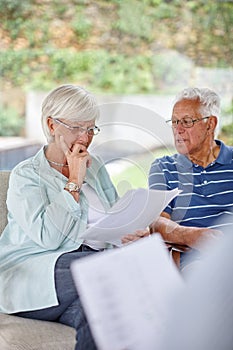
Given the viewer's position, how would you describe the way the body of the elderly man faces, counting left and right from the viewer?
facing the viewer and to the left of the viewer

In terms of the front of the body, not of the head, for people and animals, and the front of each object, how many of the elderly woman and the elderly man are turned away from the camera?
0

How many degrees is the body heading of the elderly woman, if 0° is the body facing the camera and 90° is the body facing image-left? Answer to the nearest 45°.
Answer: approximately 315°

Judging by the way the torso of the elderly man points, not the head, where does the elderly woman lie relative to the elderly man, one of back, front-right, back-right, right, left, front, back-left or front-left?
front

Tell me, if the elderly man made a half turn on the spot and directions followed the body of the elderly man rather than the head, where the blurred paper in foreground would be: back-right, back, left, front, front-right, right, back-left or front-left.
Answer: back-right

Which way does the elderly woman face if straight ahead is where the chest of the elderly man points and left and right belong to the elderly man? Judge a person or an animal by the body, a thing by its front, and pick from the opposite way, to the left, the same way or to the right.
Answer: to the left

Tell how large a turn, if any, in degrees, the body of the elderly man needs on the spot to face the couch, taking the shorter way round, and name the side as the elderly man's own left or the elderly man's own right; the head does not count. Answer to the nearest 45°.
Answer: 0° — they already face it

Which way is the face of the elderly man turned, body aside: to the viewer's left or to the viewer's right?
to the viewer's left

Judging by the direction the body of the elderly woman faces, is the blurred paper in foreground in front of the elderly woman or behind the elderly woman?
in front
